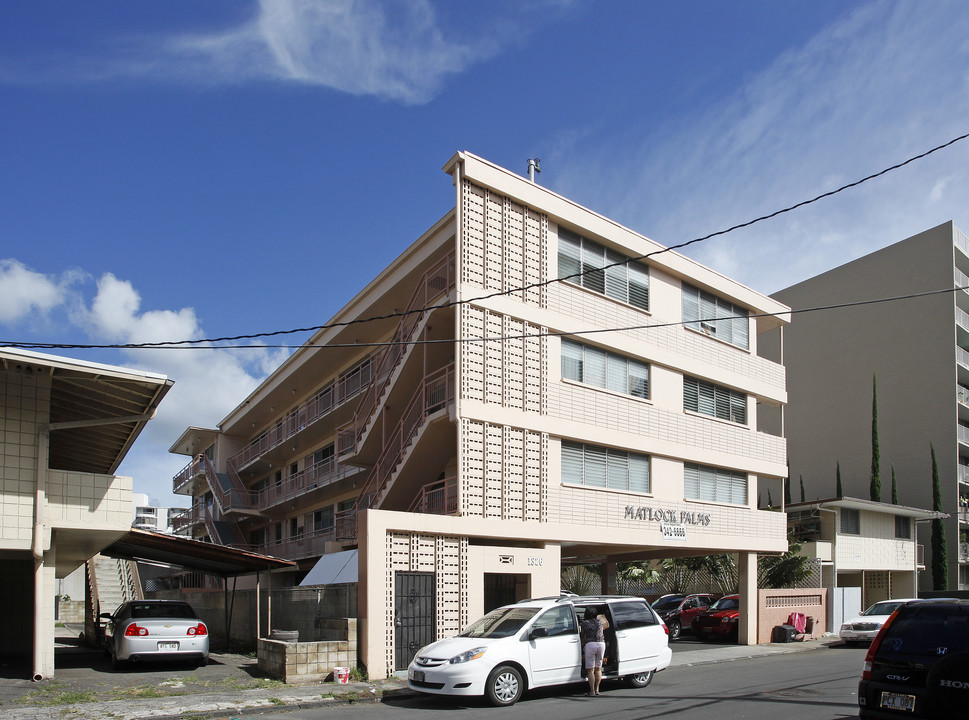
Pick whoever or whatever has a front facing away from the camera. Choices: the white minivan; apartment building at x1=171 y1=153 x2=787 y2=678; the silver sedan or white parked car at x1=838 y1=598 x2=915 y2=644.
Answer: the silver sedan

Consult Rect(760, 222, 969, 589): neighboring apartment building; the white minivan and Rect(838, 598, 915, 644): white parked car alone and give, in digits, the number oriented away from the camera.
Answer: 0

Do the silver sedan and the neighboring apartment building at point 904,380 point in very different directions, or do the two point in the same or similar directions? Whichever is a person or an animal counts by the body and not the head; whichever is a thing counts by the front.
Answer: very different directions

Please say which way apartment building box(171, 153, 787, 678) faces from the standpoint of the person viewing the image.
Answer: facing the viewer and to the right of the viewer

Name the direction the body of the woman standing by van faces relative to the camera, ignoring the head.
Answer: away from the camera

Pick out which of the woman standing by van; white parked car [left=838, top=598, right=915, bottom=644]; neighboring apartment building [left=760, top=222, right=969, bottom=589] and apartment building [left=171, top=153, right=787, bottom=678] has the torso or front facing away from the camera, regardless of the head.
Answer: the woman standing by van

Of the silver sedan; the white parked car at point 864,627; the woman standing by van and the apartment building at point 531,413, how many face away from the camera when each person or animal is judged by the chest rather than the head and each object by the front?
2

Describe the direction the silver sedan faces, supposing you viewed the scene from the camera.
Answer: facing away from the viewer

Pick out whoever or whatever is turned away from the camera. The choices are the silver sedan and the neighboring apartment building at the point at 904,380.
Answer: the silver sedan

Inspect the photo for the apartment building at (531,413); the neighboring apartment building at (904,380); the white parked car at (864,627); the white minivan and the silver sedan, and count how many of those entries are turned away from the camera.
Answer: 1

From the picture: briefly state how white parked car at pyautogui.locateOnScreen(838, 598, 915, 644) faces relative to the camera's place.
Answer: facing the viewer and to the left of the viewer
